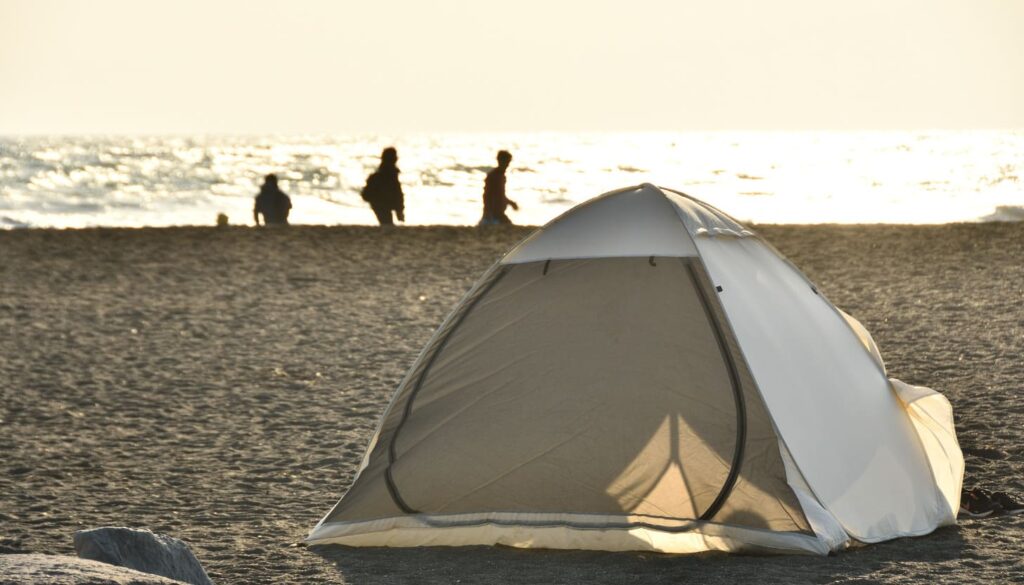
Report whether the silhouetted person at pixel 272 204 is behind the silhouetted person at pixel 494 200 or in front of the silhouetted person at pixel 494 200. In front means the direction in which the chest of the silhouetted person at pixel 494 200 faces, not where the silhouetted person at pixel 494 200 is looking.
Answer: behind

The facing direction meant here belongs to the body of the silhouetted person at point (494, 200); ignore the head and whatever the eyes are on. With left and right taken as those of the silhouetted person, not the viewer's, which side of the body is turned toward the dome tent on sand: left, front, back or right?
right

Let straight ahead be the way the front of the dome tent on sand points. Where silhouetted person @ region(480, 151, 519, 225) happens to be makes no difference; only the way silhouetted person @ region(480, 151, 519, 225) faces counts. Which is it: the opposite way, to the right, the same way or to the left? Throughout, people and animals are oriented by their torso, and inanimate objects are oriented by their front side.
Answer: to the left

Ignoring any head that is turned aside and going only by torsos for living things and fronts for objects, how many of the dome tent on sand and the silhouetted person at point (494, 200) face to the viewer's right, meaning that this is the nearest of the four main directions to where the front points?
1

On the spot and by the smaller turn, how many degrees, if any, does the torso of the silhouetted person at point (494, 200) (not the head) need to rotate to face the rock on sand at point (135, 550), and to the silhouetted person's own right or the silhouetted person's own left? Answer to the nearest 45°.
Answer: approximately 90° to the silhouetted person's own right

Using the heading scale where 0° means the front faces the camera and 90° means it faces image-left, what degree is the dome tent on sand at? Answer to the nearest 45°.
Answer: approximately 0°

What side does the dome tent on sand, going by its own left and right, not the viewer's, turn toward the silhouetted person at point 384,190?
back

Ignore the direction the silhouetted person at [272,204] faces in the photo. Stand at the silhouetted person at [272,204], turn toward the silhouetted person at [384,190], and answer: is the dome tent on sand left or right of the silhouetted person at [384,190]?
right

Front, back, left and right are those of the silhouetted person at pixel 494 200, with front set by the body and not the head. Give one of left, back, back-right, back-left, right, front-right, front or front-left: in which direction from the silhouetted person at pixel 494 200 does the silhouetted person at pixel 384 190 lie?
back-left

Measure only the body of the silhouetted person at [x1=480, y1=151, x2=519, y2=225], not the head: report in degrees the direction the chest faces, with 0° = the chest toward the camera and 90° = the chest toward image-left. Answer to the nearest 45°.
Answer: approximately 270°
